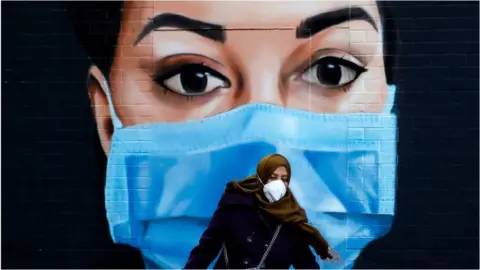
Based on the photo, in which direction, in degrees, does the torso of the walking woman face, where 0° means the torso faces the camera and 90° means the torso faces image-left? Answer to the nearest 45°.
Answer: approximately 0°
